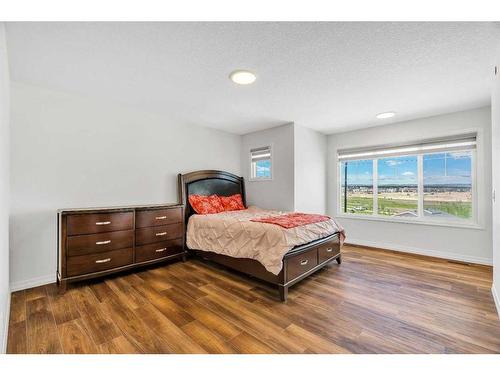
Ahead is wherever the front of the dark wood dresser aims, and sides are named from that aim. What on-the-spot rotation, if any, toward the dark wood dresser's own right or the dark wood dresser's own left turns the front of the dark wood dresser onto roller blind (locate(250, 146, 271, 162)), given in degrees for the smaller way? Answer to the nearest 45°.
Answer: approximately 45° to the dark wood dresser's own left

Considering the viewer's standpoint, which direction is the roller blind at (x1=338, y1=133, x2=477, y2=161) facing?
facing the viewer and to the left of the viewer

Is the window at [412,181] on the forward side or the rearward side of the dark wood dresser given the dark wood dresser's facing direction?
on the forward side

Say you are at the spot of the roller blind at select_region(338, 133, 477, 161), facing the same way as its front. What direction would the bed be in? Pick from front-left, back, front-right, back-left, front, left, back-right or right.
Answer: front

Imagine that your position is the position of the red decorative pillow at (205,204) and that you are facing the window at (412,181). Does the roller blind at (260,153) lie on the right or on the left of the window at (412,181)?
left

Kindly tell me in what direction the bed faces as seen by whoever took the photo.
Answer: facing the viewer and to the right of the viewer

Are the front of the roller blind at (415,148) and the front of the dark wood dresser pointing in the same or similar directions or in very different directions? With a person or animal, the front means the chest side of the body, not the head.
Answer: very different directions

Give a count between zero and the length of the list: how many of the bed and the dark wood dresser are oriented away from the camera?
0

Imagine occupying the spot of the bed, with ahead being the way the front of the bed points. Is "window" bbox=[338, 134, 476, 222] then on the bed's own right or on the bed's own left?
on the bed's own left

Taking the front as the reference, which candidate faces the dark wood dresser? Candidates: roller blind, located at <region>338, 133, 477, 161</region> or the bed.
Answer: the roller blind

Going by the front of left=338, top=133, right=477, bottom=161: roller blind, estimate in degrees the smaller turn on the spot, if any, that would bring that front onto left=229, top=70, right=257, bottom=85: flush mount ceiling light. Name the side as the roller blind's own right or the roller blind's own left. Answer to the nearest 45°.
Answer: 0° — it already faces it

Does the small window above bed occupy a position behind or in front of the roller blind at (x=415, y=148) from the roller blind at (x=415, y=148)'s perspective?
in front
